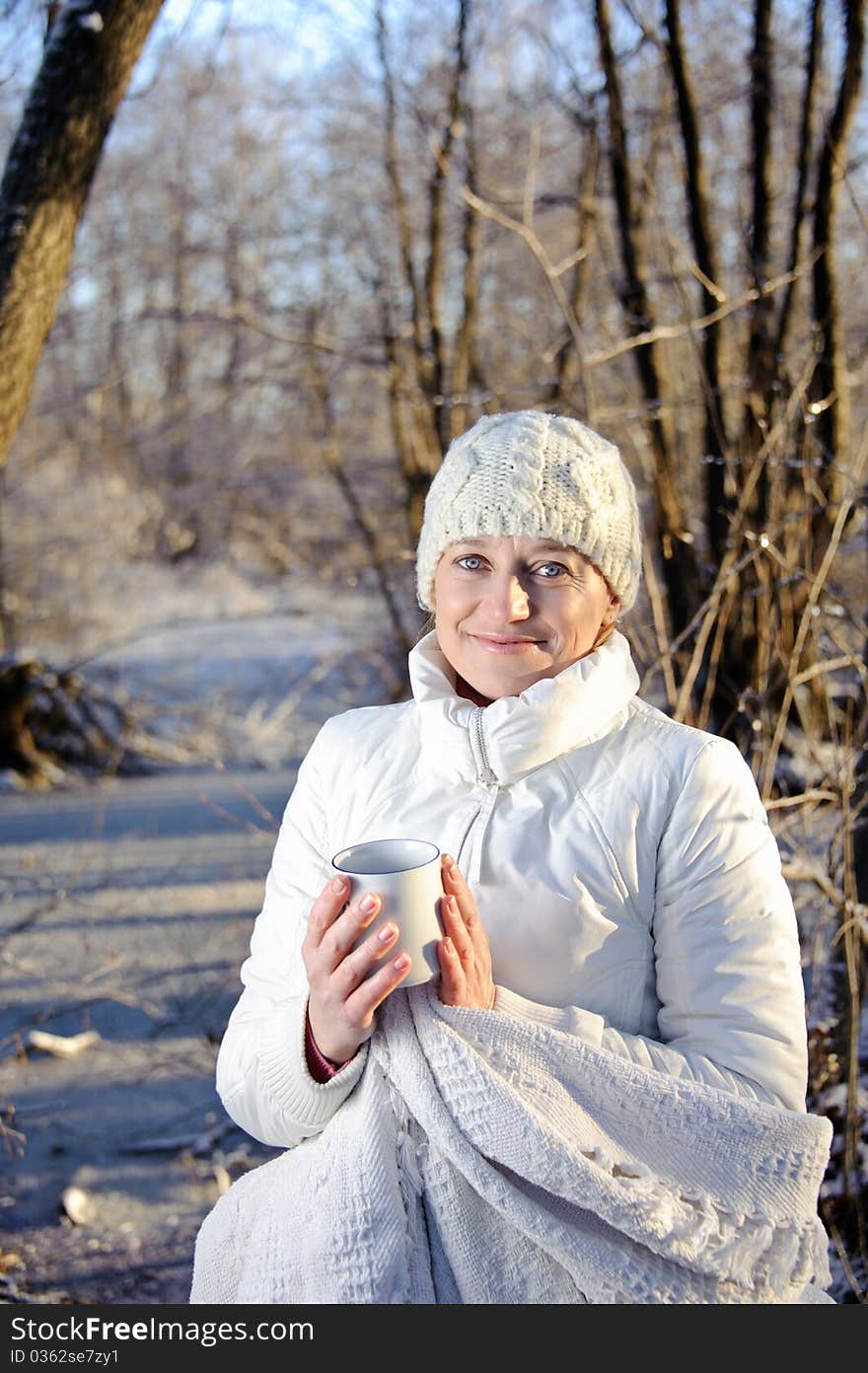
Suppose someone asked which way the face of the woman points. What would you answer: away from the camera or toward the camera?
toward the camera

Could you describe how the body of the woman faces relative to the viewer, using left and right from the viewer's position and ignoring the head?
facing the viewer and to the left of the viewer
